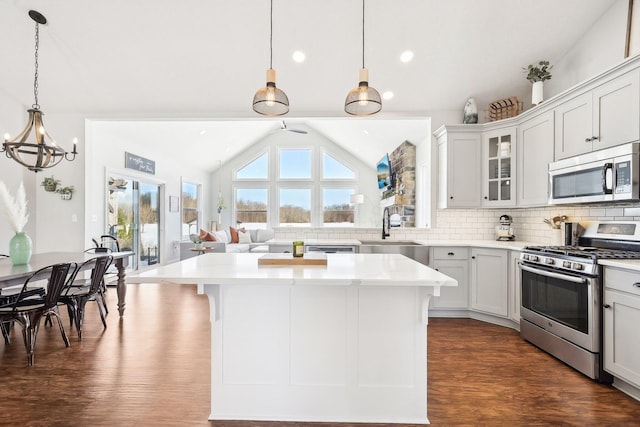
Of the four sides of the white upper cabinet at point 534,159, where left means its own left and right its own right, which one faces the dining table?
front

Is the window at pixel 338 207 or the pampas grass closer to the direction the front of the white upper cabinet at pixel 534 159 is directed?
the pampas grass

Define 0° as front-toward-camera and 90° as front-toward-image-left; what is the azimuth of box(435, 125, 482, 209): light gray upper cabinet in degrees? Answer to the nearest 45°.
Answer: approximately 0°

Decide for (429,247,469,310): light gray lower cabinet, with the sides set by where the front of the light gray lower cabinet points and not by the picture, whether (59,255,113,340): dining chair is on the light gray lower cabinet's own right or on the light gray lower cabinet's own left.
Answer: on the light gray lower cabinet's own right

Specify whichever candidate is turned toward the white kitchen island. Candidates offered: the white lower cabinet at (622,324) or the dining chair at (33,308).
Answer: the white lower cabinet

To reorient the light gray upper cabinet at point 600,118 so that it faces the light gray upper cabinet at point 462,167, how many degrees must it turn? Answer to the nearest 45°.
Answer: approximately 90° to its right

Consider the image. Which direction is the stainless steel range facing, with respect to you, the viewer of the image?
facing the viewer and to the left of the viewer

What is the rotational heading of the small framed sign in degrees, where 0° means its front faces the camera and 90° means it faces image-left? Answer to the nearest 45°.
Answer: approximately 315°

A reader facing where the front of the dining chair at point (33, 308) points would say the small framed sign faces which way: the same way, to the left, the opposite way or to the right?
the opposite way

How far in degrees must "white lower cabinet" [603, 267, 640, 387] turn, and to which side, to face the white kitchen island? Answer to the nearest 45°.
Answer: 0° — it already faces it

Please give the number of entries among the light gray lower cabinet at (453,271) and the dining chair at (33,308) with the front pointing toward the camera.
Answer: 1

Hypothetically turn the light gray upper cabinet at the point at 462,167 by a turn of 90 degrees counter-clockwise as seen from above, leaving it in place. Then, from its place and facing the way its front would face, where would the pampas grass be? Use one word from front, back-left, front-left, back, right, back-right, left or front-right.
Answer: back-right

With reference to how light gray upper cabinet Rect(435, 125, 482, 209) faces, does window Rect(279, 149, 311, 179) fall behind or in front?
behind
